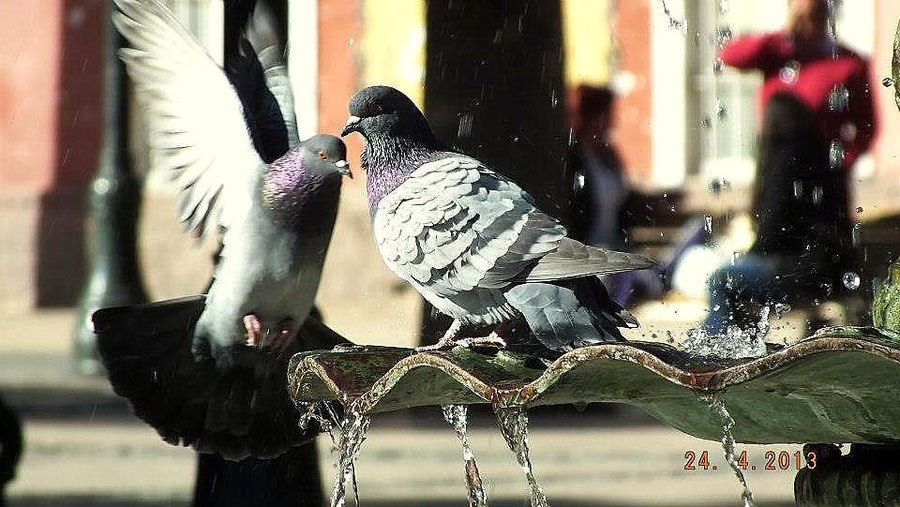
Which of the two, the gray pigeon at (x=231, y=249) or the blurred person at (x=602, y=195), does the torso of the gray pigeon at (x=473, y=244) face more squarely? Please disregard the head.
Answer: the gray pigeon

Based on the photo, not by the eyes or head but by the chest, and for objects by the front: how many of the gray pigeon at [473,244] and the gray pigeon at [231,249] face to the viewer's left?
1

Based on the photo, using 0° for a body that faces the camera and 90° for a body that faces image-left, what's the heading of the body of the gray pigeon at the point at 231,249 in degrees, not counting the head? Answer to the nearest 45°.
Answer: approximately 315°

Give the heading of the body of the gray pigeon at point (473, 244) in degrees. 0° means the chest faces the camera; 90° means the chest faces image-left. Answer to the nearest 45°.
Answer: approximately 90°

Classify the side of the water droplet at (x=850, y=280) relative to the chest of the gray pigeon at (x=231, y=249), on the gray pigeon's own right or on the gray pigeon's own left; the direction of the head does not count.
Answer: on the gray pigeon's own left
